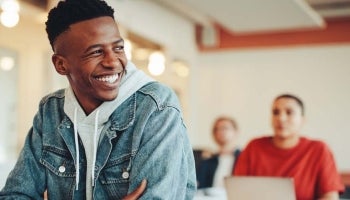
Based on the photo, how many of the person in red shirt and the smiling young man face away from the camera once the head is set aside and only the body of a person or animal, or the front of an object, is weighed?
0

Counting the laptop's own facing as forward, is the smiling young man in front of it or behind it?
behind

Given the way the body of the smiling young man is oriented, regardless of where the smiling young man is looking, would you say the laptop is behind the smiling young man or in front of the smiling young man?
behind

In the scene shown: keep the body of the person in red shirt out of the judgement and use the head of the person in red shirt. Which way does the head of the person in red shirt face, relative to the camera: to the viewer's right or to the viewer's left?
to the viewer's left

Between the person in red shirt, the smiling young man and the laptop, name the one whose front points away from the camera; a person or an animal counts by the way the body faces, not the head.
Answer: the laptop

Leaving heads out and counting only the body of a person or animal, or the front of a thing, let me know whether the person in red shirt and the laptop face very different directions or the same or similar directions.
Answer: very different directions

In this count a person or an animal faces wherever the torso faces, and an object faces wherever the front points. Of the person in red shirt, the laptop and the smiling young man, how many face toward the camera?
2

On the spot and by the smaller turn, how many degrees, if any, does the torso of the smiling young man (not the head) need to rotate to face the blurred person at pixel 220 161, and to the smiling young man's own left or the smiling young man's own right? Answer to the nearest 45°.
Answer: approximately 180°

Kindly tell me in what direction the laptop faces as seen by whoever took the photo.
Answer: facing away from the viewer

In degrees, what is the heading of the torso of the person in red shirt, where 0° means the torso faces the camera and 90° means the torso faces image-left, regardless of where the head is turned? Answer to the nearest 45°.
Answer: approximately 0°

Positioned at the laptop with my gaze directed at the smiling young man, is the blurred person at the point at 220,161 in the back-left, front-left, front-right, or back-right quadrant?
back-right
